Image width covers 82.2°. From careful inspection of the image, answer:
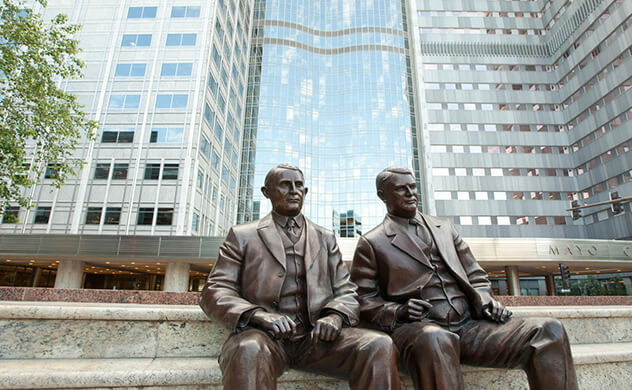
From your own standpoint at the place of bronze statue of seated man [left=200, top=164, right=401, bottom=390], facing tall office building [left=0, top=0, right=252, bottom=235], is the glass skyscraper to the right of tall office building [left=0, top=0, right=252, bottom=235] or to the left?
right

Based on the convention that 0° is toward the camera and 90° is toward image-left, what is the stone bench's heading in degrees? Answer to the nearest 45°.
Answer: approximately 0°

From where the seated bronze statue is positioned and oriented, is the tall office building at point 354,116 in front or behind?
behind

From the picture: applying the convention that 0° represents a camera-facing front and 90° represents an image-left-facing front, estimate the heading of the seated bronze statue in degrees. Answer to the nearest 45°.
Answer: approximately 315°

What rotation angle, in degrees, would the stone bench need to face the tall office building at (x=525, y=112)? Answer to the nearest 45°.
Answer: approximately 135° to its left

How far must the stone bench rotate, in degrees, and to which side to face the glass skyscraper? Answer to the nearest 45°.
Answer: approximately 180°

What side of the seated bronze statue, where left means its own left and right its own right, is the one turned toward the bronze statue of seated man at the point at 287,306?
right

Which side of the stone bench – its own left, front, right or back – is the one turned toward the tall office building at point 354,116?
back
